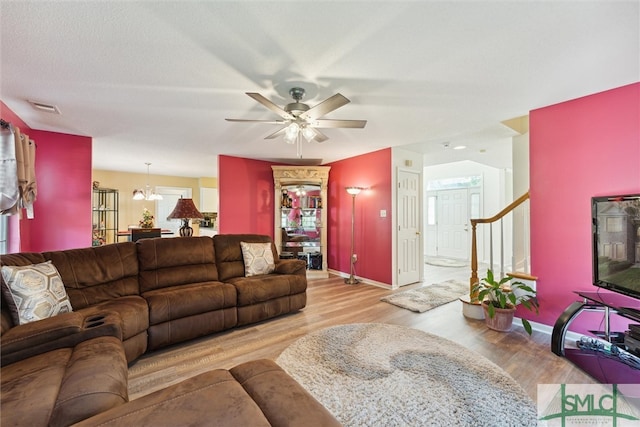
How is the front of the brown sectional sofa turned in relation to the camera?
facing the viewer and to the right of the viewer

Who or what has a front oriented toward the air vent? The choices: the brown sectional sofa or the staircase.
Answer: the staircase

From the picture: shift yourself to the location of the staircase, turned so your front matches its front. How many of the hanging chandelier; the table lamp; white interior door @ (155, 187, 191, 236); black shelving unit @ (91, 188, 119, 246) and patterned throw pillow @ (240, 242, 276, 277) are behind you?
0

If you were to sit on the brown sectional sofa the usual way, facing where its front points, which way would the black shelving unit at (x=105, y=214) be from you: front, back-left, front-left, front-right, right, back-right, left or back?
back-left

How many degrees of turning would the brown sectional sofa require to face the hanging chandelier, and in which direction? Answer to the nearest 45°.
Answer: approximately 135° to its left

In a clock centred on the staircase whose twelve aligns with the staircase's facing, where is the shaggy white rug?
The shaggy white rug is roughly at 11 o'clock from the staircase.

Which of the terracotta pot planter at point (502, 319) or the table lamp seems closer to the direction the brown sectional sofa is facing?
the terracotta pot planter

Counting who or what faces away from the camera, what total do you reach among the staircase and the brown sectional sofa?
0

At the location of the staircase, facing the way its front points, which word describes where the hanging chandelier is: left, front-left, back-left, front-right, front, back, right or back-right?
front-right

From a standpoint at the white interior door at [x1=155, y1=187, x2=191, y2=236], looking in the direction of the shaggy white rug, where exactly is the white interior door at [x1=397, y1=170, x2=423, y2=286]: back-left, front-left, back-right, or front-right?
front-left

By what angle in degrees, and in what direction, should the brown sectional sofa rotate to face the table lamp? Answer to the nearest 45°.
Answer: approximately 135° to its left
